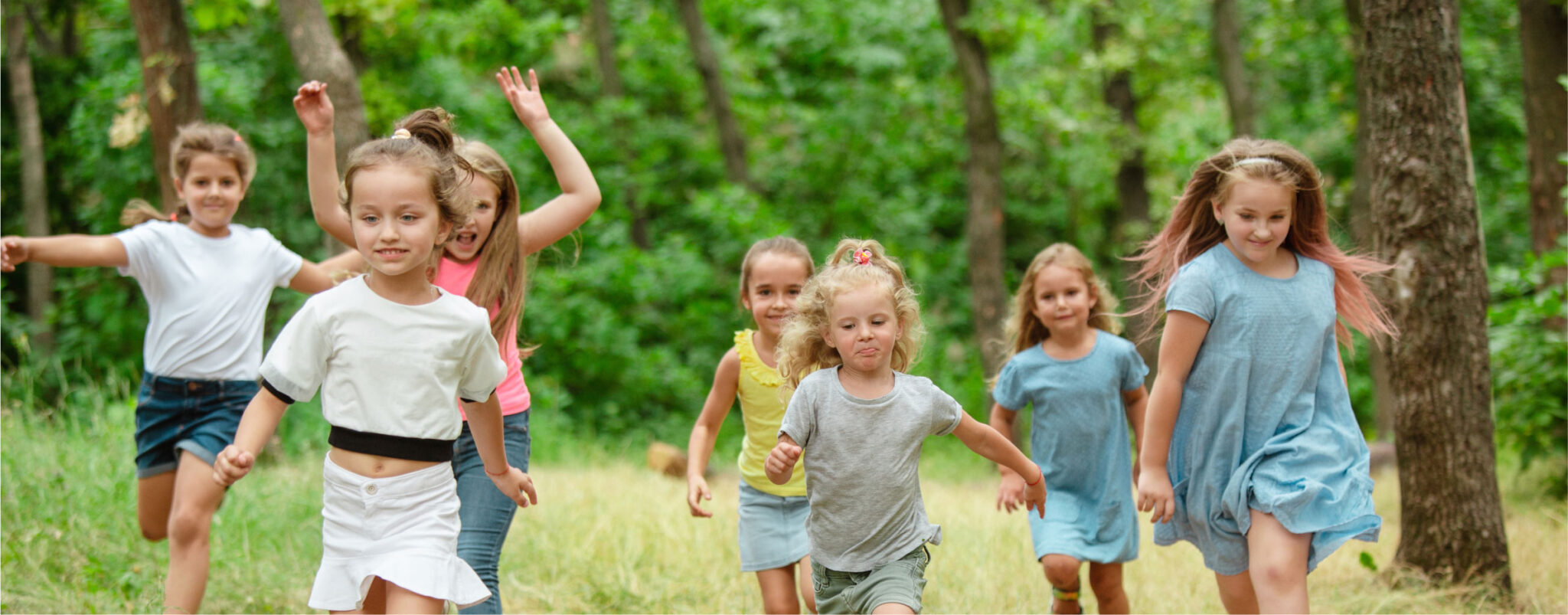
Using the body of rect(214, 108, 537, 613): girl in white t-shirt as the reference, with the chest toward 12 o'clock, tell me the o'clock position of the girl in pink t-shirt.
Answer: The girl in pink t-shirt is roughly at 7 o'clock from the girl in white t-shirt.

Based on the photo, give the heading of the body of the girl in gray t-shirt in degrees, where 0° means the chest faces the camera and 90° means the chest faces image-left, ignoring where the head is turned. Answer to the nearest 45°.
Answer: approximately 0°

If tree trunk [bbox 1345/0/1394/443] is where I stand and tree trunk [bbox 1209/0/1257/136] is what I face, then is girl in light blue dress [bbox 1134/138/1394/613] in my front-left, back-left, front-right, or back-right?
back-left

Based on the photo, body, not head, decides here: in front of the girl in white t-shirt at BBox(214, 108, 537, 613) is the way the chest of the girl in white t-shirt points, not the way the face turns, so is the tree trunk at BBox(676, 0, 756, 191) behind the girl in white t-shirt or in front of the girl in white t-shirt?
behind

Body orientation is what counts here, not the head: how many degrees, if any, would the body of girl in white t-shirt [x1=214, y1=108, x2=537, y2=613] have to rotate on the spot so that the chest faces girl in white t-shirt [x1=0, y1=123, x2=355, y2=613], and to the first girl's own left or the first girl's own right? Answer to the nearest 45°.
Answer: approximately 180°

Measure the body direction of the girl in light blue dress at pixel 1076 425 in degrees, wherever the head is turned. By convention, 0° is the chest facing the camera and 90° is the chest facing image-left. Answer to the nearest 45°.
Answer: approximately 0°

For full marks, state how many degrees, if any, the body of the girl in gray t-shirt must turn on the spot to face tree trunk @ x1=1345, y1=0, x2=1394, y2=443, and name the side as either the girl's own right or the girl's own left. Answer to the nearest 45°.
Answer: approximately 135° to the girl's own left

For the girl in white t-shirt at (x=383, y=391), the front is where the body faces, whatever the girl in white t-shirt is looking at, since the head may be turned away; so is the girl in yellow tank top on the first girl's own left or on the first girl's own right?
on the first girl's own left
